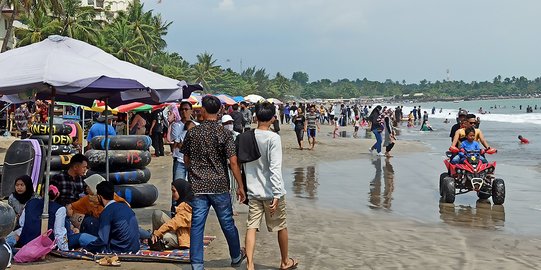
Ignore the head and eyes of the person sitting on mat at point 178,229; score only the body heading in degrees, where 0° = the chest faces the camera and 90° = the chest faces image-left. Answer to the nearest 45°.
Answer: approximately 90°

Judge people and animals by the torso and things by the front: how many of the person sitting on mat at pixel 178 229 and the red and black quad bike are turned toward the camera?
1

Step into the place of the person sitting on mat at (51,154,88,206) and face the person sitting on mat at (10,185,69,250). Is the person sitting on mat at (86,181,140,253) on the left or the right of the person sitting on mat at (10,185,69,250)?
left

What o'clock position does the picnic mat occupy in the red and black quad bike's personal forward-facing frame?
The picnic mat is roughly at 1 o'clock from the red and black quad bike.

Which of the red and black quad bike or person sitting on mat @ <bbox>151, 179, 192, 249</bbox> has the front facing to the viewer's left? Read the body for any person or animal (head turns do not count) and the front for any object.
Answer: the person sitting on mat

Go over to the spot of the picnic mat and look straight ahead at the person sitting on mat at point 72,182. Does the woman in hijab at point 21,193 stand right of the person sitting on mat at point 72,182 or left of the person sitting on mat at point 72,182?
left

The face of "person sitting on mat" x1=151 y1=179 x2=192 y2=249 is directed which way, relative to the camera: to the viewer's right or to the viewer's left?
to the viewer's left

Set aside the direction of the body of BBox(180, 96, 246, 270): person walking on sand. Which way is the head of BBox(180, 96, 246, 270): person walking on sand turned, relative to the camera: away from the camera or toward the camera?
away from the camera

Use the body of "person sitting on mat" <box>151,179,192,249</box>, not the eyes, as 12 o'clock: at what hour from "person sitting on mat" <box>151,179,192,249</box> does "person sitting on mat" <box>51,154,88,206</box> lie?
"person sitting on mat" <box>51,154,88,206</box> is roughly at 1 o'clock from "person sitting on mat" <box>151,179,192,249</box>.

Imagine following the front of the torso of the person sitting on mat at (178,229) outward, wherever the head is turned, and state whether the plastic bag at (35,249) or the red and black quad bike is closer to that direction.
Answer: the plastic bag

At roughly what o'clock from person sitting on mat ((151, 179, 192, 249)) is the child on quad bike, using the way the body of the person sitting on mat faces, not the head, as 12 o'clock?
The child on quad bike is roughly at 5 o'clock from the person sitting on mat.
